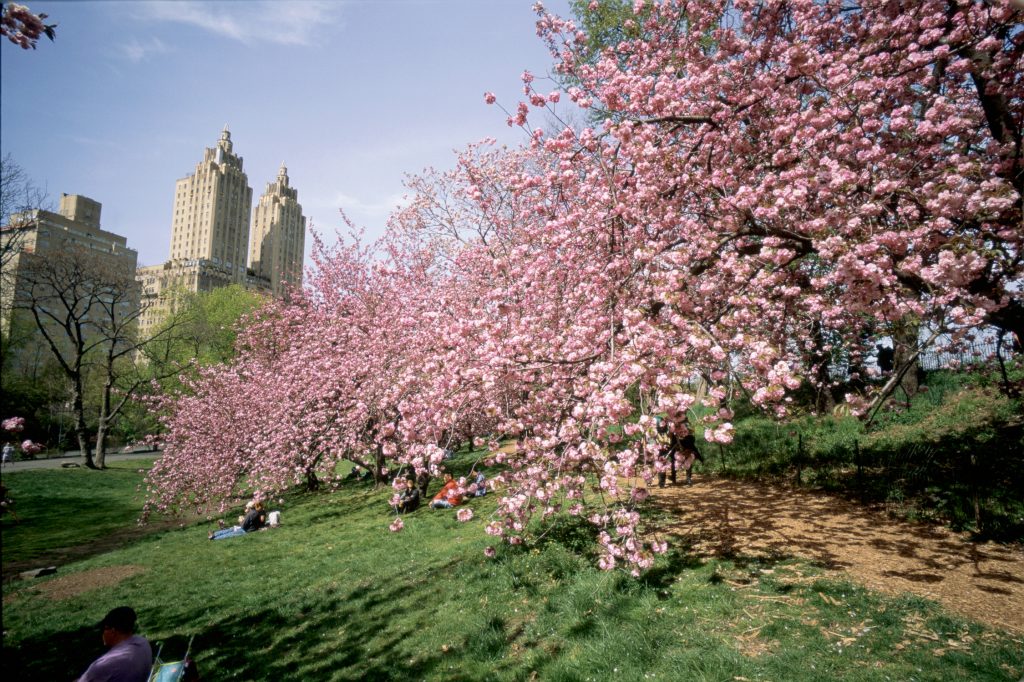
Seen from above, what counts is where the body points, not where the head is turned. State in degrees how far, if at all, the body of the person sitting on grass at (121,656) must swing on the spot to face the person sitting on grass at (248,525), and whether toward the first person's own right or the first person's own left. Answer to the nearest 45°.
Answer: approximately 45° to the first person's own right

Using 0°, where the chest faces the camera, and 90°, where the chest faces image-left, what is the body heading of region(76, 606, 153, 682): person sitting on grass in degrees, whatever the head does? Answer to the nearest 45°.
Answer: approximately 135°

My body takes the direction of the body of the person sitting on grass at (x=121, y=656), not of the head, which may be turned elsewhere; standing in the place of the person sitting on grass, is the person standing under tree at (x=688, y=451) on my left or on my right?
on my right

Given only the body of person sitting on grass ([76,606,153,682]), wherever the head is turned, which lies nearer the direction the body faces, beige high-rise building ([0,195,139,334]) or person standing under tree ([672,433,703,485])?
the beige high-rise building
